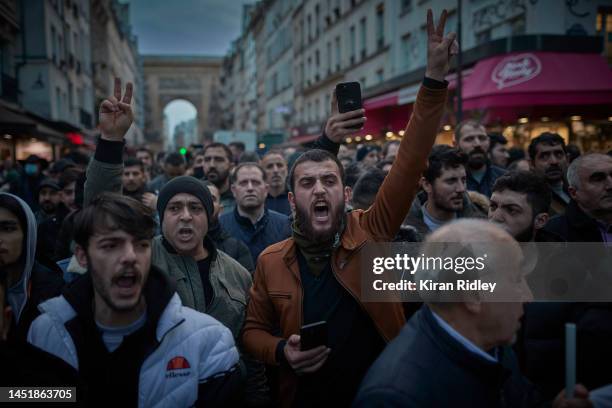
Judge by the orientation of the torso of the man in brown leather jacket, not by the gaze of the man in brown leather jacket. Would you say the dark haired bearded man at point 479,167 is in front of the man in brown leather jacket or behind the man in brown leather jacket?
behind

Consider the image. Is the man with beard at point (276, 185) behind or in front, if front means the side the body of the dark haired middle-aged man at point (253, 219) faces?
behind

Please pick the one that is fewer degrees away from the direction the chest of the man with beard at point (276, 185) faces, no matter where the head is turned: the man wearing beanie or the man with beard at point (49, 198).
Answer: the man wearing beanie

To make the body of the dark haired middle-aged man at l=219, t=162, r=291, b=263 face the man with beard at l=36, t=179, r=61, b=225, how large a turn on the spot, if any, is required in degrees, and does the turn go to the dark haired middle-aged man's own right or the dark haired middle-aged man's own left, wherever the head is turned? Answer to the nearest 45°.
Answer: approximately 135° to the dark haired middle-aged man's own right

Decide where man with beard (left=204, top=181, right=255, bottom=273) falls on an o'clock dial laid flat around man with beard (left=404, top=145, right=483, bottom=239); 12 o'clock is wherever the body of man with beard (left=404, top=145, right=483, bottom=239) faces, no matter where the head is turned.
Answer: man with beard (left=204, top=181, right=255, bottom=273) is roughly at 4 o'clock from man with beard (left=404, top=145, right=483, bottom=239).

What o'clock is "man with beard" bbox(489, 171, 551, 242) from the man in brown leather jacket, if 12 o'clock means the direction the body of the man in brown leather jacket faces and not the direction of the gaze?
The man with beard is roughly at 8 o'clock from the man in brown leather jacket.

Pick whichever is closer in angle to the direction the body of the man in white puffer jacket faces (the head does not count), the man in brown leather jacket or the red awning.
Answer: the man in brown leather jacket

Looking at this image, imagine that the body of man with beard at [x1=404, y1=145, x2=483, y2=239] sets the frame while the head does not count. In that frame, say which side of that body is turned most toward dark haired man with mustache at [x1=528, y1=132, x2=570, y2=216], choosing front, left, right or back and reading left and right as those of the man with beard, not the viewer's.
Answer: left

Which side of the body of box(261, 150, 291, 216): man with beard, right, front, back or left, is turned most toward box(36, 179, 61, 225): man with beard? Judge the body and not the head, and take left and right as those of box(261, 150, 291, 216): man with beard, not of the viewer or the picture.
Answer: right

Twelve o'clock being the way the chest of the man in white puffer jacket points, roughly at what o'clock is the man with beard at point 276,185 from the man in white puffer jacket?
The man with beard is roughly at 7 o'clock from the man in white puffer jacket.
